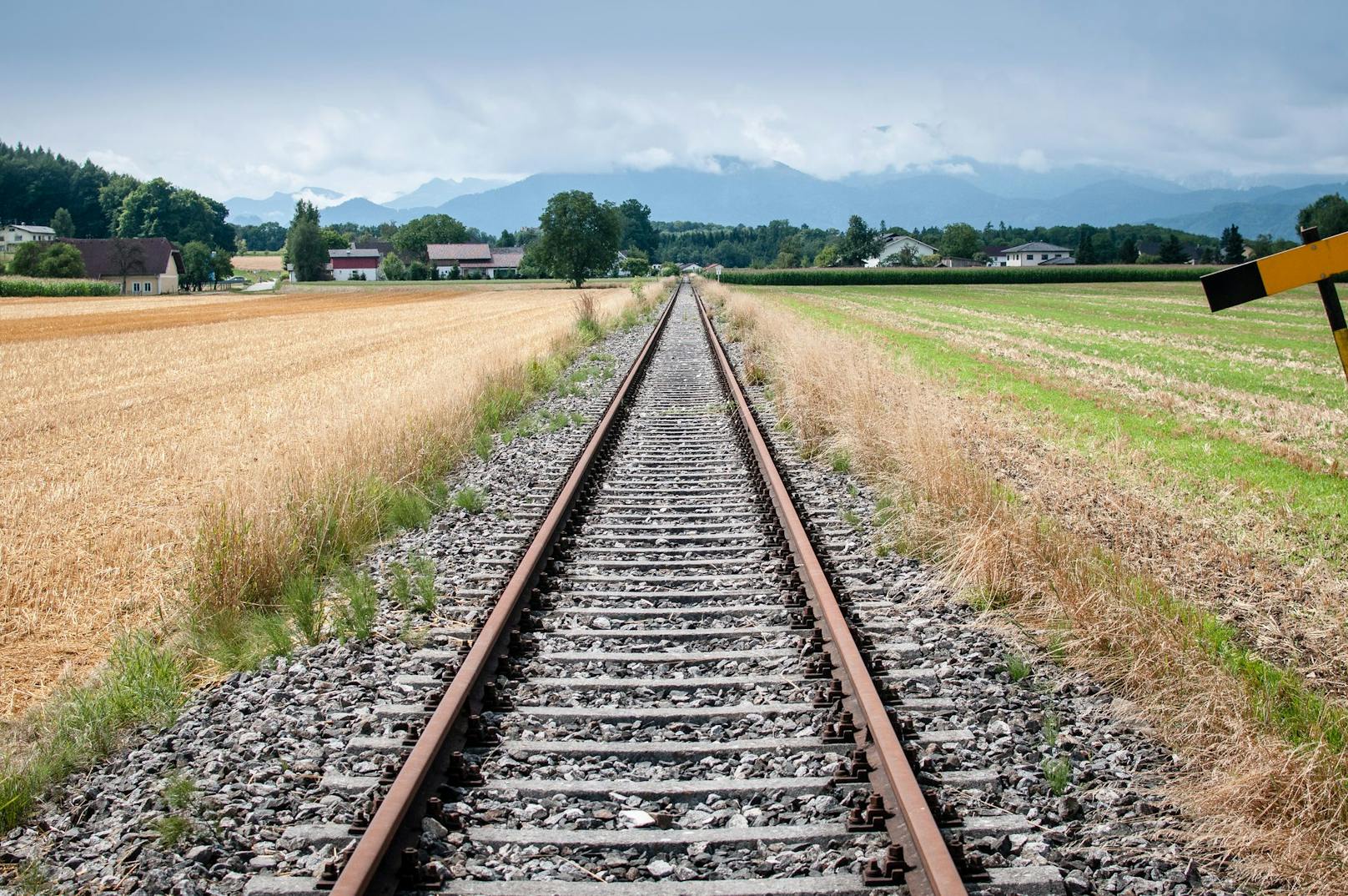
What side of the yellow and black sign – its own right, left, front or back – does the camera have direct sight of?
front
